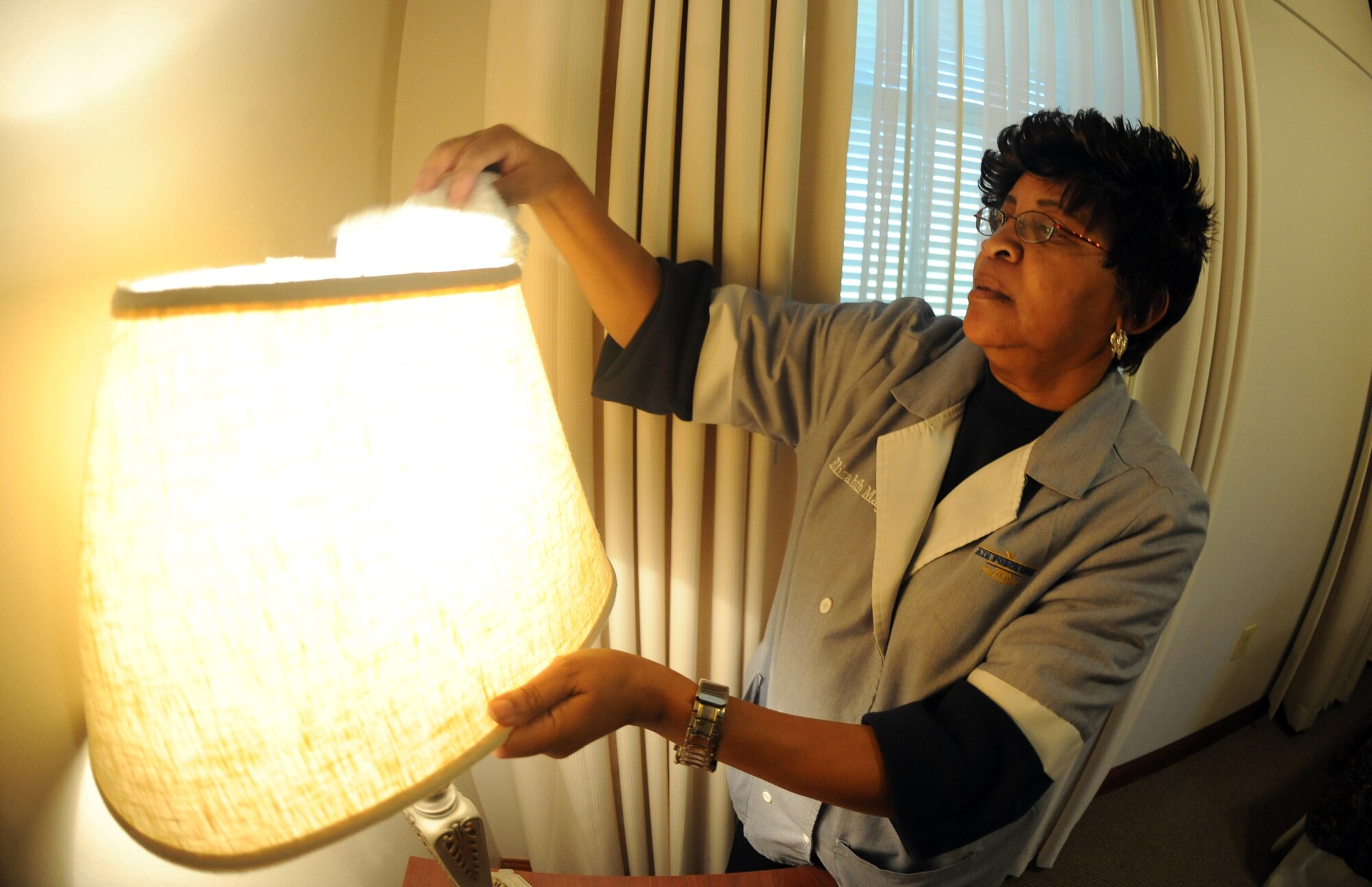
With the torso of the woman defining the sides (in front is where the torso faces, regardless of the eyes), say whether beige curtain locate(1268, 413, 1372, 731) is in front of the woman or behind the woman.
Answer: behind

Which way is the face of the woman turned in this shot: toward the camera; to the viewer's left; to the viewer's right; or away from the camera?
to the viewer's left

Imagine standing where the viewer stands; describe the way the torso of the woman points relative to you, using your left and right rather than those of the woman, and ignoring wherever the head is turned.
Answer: facing the viewer and to the left of the viewer
